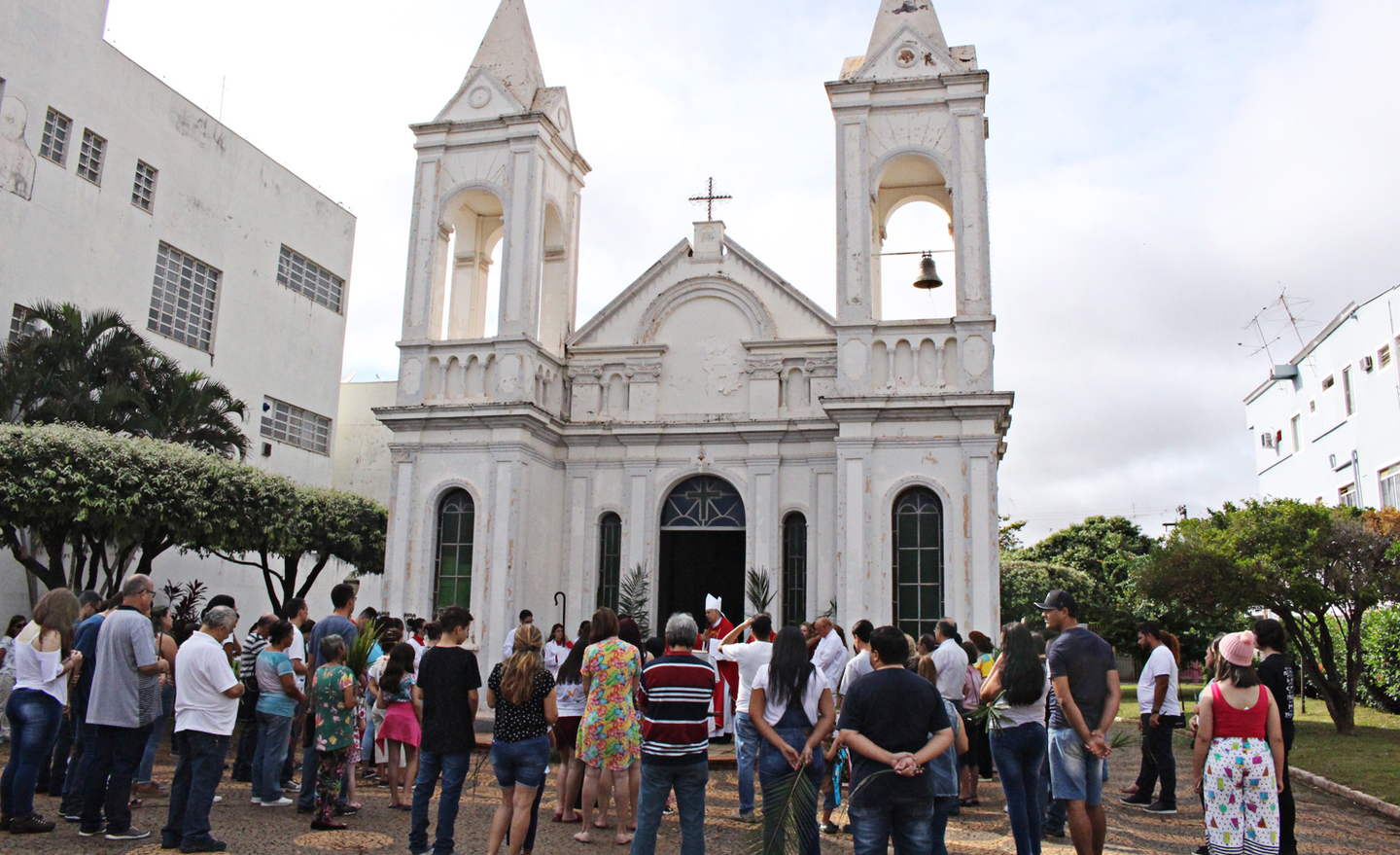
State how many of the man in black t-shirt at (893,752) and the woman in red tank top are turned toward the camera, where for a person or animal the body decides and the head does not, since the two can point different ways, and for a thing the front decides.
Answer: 0

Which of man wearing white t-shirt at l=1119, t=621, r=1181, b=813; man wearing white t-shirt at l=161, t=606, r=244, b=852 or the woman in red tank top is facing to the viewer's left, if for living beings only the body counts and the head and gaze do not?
man wearing white t-shirt at l=1119, t=621, r=1181, b=813

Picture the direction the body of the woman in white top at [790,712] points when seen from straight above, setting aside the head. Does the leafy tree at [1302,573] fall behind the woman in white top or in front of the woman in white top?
in front

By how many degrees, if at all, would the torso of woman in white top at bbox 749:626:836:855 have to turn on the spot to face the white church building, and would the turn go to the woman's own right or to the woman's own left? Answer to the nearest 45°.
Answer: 0° — they already face it

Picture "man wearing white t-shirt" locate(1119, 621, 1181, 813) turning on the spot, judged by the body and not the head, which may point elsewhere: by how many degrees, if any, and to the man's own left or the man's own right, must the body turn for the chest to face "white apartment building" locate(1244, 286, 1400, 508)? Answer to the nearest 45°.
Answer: approximately 90° to the man's own right

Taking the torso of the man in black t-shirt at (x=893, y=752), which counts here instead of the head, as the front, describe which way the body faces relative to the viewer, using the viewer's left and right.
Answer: facing away from the viewer

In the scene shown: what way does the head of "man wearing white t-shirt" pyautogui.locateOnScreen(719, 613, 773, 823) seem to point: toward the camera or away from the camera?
away from the camera

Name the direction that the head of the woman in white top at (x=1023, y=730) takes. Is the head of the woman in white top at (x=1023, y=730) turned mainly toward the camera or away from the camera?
away from the camera

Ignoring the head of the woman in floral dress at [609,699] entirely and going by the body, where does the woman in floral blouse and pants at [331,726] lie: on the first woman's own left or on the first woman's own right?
on the first woman's own left

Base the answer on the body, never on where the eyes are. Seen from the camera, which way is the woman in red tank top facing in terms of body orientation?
away from the camera

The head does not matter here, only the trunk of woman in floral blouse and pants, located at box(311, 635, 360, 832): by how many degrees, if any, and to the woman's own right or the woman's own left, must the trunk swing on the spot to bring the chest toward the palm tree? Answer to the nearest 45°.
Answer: approximately 45° to the woman's own left

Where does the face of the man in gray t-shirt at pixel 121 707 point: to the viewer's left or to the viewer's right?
to the viewer's right

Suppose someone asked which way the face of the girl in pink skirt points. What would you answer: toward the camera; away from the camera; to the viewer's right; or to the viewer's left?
away from the camera

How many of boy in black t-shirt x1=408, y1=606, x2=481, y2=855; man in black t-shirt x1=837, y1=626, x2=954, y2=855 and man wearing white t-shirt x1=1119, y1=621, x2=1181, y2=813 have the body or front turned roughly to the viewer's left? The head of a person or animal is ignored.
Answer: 1

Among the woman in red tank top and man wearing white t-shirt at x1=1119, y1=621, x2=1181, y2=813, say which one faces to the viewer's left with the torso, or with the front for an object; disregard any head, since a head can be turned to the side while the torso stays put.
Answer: the man wearing white t-shirt

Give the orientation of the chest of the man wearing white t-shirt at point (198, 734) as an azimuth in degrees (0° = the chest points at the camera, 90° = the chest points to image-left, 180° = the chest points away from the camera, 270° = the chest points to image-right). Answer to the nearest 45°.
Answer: approximately 270°
